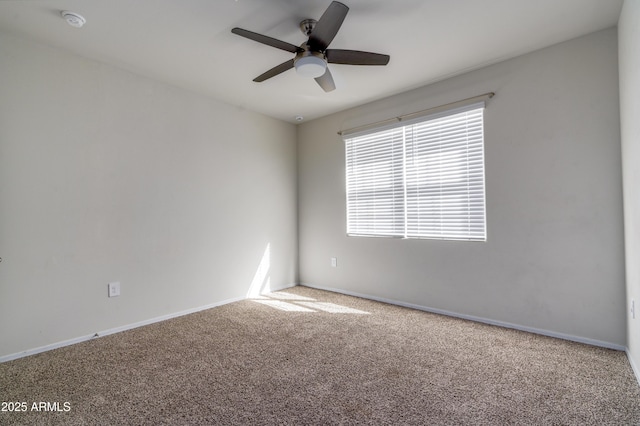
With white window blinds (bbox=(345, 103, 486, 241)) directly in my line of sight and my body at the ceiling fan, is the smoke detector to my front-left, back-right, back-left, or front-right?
back-left

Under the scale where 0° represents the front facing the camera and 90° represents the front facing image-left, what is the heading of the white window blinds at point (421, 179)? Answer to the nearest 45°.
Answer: approximately 45°

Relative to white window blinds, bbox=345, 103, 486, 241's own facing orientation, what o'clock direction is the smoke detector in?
The smoke detector is roughly at 12 o'clock from the white window blinds.

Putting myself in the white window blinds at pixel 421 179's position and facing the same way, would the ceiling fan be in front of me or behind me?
in front

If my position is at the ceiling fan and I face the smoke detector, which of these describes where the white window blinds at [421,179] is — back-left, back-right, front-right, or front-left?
back-right
